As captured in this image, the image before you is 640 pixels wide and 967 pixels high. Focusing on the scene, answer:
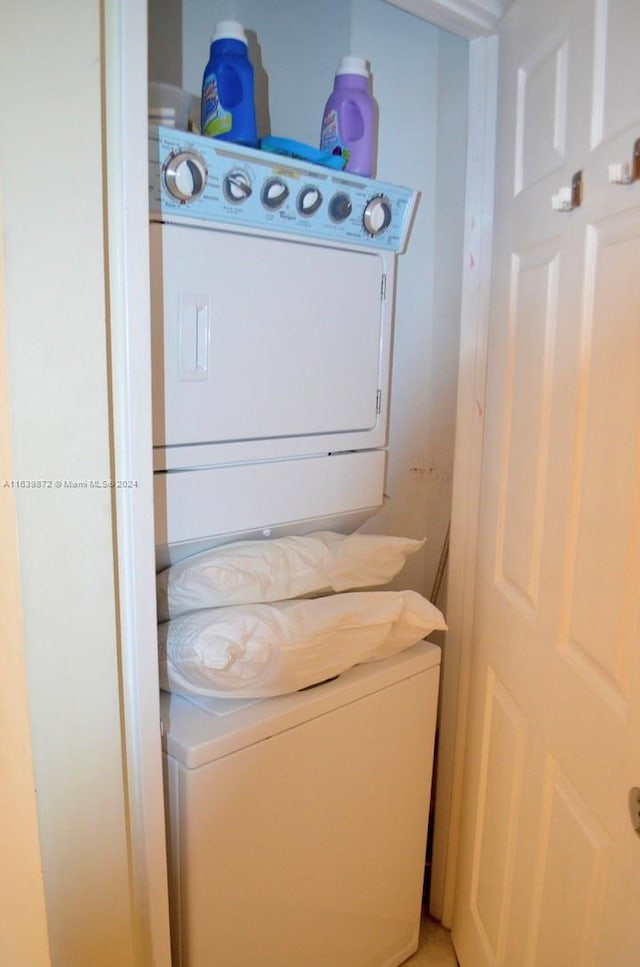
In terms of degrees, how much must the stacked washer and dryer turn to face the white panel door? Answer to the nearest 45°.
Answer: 0° — it already faces it
